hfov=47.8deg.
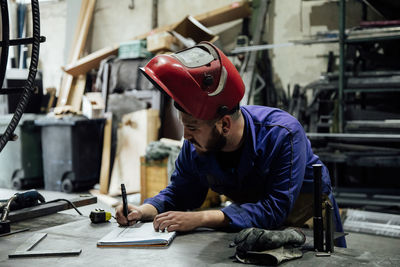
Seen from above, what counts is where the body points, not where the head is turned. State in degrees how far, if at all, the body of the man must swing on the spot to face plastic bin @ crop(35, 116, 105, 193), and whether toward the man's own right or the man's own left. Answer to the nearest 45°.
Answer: approximately 90° to the man's own right

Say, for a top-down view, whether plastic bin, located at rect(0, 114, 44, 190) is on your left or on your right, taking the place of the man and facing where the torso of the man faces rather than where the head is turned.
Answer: on your right

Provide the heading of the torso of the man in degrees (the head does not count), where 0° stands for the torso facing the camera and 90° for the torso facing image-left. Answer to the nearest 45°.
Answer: approximately 45°

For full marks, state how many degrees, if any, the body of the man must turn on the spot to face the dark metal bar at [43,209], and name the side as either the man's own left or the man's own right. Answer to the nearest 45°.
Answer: approximately 45° to the man's own right

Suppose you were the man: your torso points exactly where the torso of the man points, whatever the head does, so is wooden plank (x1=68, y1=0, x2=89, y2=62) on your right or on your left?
on your right

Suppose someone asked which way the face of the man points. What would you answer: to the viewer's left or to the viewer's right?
to the viewer's left

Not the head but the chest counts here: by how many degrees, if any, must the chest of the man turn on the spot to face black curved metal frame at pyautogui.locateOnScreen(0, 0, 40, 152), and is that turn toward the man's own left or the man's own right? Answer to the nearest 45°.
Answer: approximately 45° to the man's own right

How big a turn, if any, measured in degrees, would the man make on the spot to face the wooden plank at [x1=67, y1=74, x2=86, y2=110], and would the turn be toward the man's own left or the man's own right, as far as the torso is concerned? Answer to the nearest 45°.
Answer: approximately 90° to the man's own right

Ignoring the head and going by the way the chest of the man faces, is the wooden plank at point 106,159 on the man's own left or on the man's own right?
on the man's own right

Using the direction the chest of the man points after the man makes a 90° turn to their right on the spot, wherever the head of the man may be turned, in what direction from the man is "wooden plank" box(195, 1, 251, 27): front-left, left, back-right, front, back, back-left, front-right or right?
front-right
